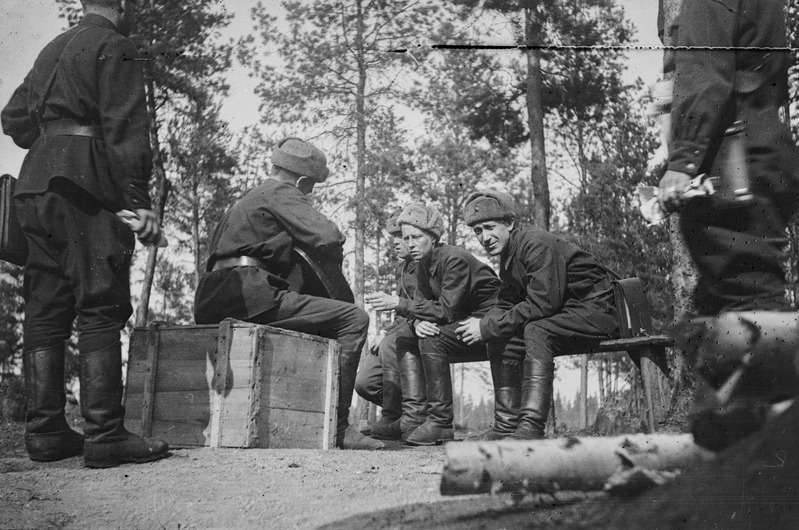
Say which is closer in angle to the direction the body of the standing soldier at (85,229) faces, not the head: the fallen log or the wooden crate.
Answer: the wooden crate

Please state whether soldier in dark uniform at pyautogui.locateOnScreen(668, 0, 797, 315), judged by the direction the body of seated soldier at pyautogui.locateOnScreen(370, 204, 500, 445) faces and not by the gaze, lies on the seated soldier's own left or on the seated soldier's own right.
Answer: on the seated soldier's own left

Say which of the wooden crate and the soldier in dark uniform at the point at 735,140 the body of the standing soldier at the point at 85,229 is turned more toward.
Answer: the wooden crate

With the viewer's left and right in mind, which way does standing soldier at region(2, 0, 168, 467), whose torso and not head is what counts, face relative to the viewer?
facing away from the viewer and to the right of the viewer

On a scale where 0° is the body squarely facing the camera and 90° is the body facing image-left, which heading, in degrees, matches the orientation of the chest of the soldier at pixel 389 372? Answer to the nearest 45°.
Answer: approximately 45°

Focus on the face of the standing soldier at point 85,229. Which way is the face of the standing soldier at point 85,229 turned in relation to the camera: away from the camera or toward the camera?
away from the camera

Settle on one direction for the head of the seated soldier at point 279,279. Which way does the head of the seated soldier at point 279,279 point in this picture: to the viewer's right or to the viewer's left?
to the viewer's right

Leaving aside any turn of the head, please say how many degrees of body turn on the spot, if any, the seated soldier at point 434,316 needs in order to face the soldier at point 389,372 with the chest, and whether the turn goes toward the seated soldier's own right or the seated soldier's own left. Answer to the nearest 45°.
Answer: approximately 90° to the seated soldier's own right

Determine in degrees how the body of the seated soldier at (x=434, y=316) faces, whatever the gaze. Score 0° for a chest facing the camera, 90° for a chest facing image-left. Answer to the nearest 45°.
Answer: approximately 45°

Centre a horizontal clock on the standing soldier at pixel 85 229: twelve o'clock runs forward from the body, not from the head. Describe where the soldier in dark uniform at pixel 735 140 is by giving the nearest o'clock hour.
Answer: The soldier in dark uniform is roughly at 3 o'clock from the standing soldier.

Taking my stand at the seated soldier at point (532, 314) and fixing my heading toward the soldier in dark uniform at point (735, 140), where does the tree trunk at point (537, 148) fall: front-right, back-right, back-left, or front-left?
back-left
